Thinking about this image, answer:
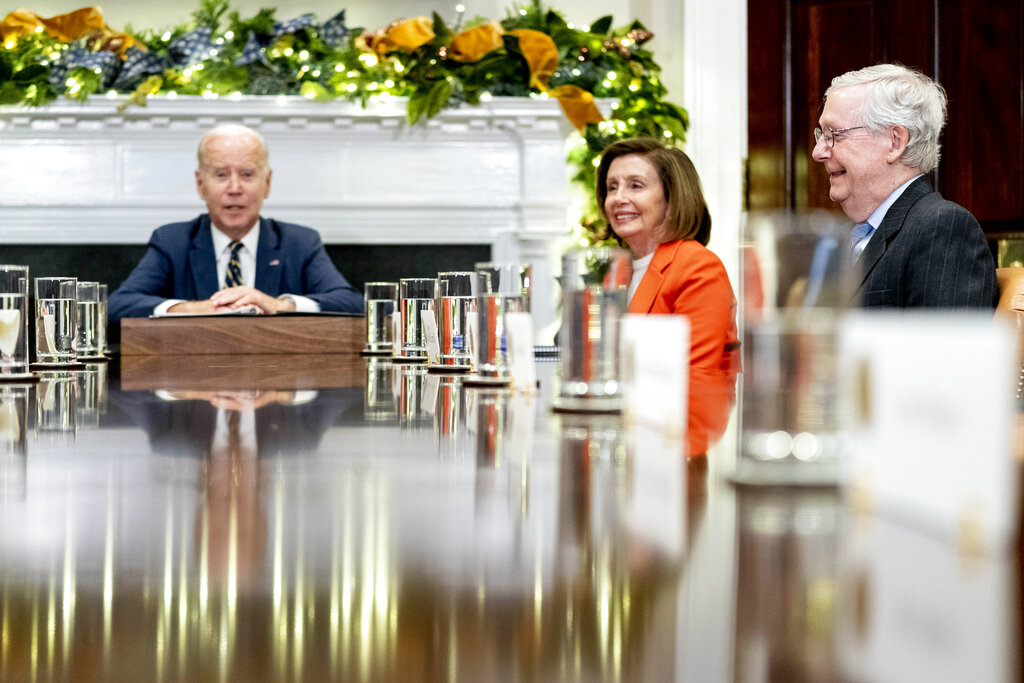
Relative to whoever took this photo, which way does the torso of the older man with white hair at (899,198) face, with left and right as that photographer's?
facing to the left of the viewer

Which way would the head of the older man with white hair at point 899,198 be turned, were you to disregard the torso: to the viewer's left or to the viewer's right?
to the viewer's left

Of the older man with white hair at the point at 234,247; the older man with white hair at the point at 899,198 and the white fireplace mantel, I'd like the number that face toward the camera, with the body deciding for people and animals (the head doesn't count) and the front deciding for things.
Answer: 2

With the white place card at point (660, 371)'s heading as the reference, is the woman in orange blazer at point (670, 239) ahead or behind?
behind

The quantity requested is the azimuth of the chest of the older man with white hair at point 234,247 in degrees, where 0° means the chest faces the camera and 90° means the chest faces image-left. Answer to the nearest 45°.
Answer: approximately 0°

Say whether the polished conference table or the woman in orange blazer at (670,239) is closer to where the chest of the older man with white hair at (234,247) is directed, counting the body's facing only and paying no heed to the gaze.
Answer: the polished conference table

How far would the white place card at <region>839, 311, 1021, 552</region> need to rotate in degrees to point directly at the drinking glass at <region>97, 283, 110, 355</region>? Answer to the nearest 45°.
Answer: approximately 90° to its right
